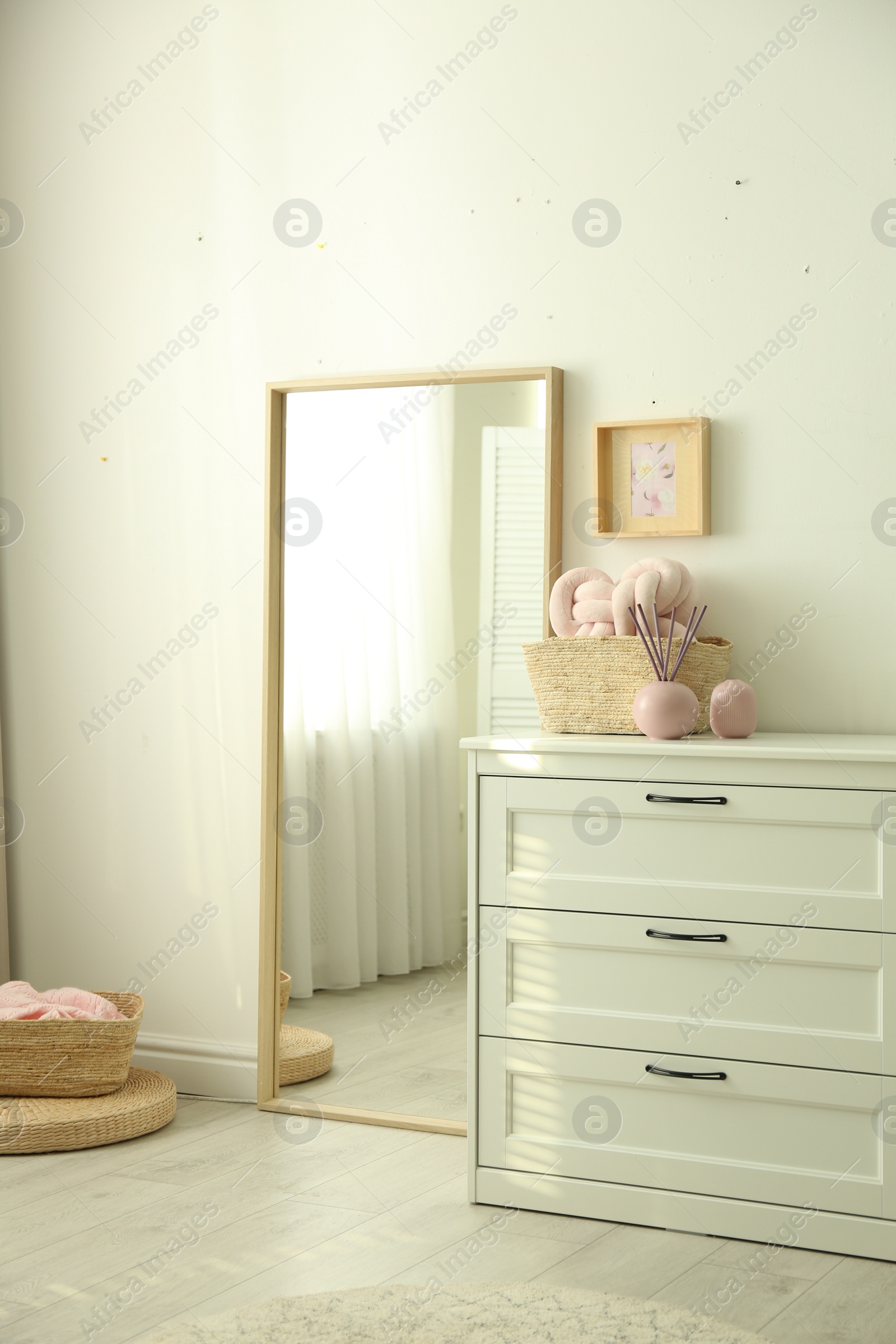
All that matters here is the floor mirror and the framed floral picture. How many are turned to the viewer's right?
0

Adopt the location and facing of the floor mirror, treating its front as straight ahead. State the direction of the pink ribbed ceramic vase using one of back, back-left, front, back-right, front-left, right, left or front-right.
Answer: left

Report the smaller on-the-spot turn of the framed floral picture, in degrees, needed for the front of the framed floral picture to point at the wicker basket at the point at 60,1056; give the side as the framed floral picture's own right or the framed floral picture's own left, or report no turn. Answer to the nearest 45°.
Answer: approximately 45° to the framed floral picture's own right

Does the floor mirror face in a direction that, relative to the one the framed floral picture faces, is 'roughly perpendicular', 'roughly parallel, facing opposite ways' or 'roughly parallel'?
roughly parallel

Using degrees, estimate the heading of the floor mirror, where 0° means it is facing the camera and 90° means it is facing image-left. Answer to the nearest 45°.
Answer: approximately 45°

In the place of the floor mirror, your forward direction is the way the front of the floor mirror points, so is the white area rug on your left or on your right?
on your left

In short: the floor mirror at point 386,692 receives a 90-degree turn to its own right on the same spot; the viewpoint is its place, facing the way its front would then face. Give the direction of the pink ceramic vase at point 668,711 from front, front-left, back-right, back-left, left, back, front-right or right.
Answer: back
